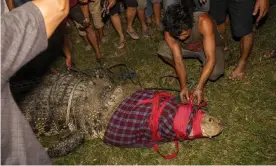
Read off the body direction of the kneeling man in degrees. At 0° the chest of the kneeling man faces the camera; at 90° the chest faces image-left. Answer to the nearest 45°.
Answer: approximately 0°

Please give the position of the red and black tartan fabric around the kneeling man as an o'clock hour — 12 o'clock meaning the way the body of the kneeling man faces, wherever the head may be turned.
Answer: The red and black tartan fabric is roughly at 1 o'clock from the kneeling man.
